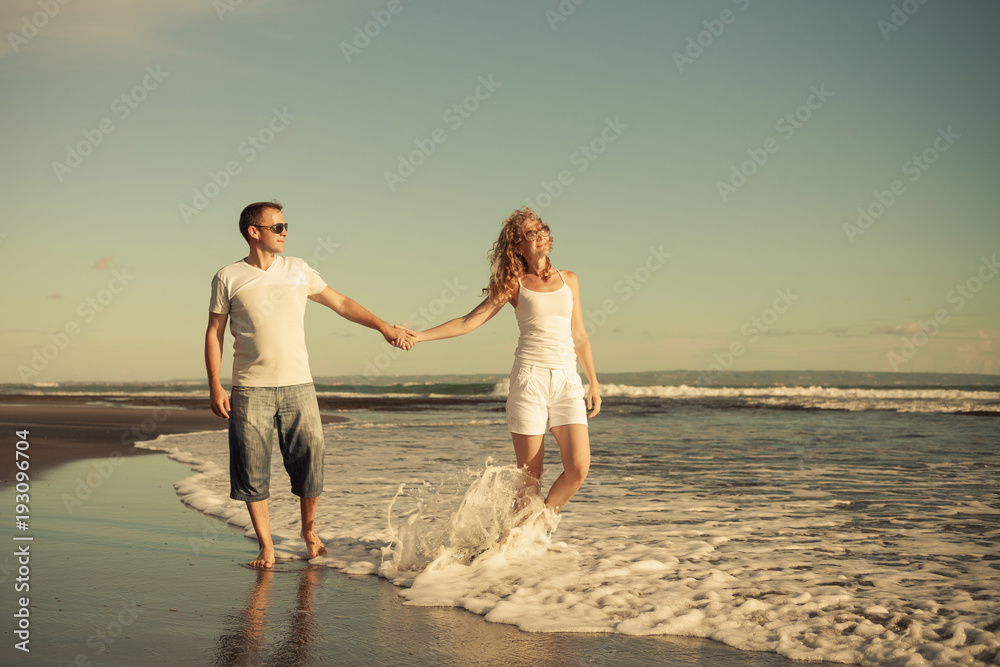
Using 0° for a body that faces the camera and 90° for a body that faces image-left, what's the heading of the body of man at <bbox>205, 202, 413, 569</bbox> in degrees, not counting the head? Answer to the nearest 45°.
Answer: approximately 0°

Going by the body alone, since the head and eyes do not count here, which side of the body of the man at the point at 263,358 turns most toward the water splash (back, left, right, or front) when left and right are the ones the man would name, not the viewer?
left

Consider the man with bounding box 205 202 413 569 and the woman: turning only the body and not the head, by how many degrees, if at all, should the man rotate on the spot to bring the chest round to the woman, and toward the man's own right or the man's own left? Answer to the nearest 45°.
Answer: approximately 90° to the man's own left
